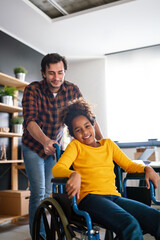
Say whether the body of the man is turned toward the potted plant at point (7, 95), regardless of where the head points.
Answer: no

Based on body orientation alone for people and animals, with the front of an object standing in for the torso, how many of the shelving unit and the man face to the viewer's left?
0

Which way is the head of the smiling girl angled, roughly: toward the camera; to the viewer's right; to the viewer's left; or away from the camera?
toward the camera

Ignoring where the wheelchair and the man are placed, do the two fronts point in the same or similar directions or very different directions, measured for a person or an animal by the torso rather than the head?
same or similar directions

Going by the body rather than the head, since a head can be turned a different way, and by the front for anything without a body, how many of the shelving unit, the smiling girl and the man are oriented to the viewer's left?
0

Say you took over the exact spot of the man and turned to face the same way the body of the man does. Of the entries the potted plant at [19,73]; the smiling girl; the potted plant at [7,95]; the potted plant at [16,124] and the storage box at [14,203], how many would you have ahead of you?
1

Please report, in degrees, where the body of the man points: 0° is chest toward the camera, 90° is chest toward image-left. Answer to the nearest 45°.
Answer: approximately 315°

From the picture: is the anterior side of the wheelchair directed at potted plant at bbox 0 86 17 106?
no

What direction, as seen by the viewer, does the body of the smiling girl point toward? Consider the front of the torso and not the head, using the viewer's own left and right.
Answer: facing the viewer and to the right of the viewer

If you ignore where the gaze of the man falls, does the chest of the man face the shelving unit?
no

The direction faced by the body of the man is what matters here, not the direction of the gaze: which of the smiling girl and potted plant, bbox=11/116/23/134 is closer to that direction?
the smiling girl

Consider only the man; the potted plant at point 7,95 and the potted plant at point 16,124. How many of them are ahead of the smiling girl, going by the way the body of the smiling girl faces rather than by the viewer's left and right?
0

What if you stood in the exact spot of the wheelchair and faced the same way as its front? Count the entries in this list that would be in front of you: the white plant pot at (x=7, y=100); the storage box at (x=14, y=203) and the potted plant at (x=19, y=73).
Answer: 0

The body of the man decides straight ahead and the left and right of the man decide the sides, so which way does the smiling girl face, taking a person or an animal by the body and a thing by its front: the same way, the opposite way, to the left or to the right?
the same way

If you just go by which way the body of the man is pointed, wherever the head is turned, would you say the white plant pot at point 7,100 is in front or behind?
behind

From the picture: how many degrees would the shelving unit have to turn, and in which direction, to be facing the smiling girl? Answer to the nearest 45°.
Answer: approximately 45° to its right
